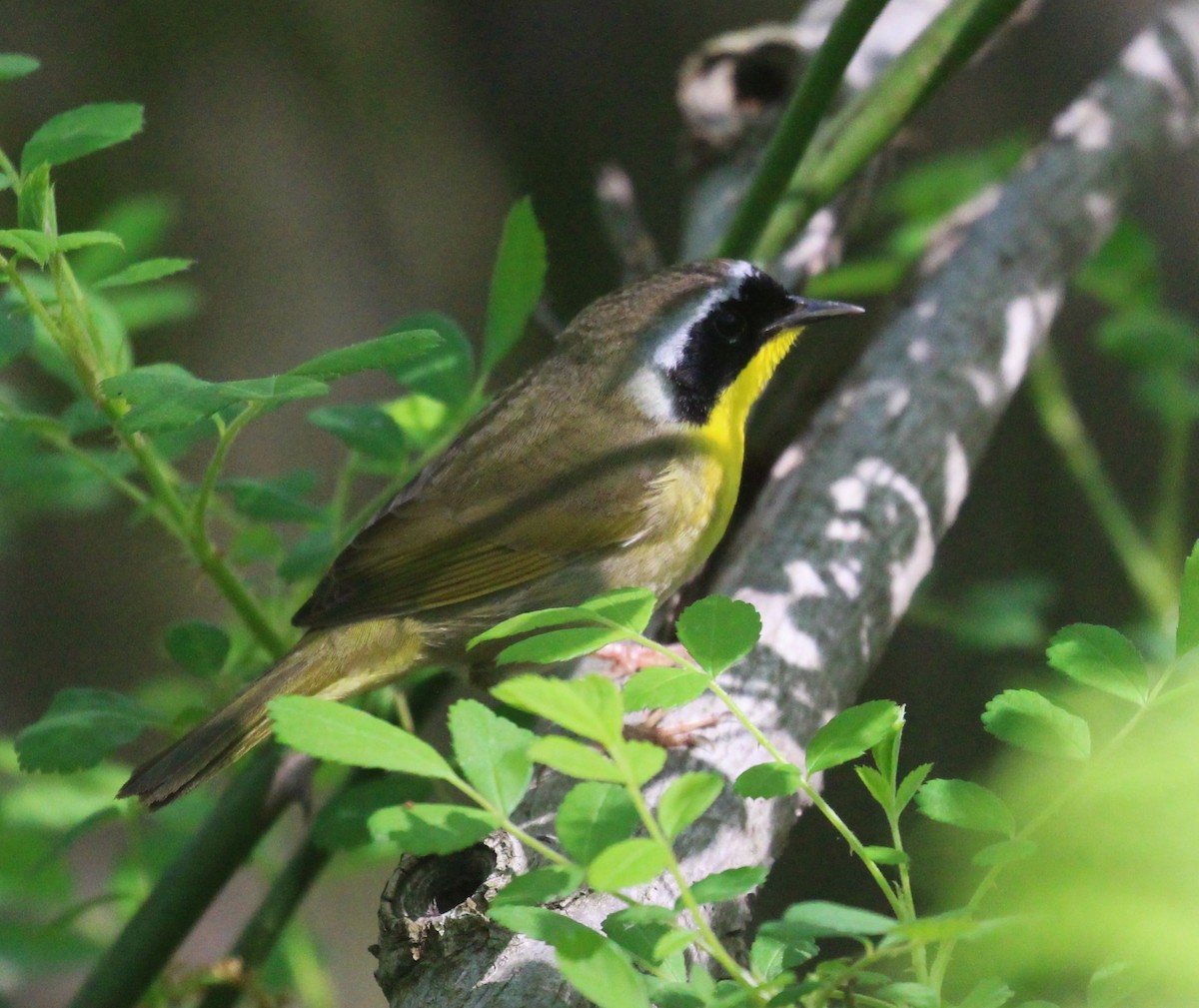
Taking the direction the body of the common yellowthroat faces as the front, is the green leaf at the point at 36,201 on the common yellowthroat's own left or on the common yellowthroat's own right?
on the common yellowthroat's own right

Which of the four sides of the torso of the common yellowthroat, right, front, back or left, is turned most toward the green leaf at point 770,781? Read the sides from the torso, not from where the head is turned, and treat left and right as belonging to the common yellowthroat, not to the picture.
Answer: right

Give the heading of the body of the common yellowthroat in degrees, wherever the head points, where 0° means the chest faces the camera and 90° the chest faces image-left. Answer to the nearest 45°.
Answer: approximately 270°

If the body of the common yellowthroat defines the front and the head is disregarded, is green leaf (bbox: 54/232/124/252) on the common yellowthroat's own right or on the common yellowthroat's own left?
on the common yellowthroat's own right
